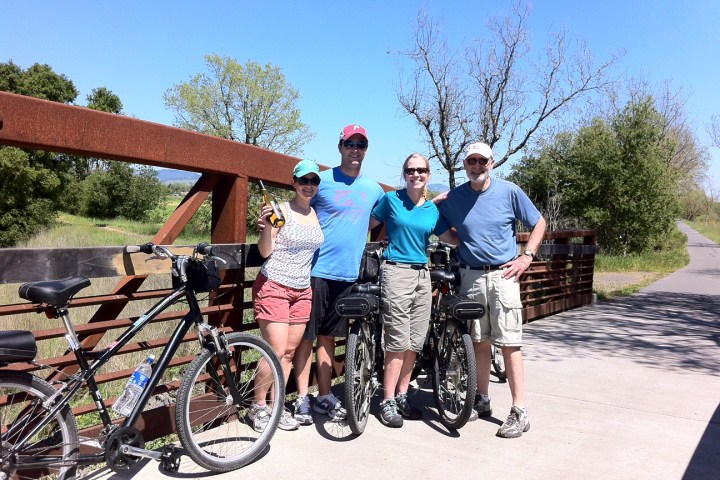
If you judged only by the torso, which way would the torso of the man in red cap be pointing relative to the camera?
toward the camera

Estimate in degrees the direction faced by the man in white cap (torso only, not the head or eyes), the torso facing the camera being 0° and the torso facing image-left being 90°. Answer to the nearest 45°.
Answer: approximately 0°

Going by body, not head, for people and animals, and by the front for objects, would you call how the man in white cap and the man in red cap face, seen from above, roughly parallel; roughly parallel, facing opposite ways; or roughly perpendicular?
roughly parallel

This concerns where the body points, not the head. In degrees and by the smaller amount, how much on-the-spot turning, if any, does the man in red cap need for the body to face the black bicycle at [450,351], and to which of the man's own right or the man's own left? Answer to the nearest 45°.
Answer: approximately 90° to the man's own left

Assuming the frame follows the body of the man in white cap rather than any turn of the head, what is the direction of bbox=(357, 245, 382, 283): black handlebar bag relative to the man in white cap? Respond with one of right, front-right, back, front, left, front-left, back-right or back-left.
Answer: right

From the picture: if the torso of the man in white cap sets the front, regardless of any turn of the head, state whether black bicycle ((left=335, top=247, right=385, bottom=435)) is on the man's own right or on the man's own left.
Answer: on the man's own right

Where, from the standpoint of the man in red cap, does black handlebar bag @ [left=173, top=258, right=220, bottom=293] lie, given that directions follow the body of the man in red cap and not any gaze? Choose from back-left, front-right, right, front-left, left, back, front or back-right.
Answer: front-right
